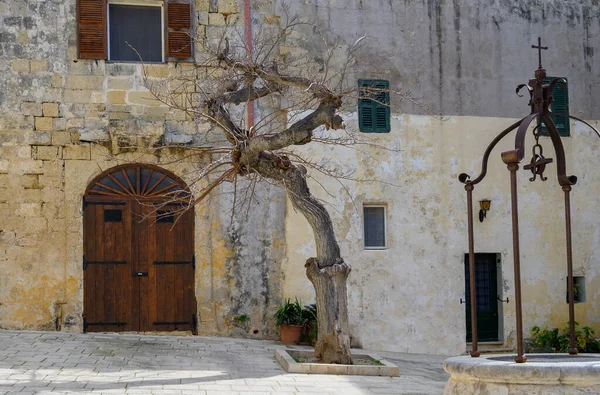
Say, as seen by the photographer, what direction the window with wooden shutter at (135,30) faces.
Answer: facing the viewer

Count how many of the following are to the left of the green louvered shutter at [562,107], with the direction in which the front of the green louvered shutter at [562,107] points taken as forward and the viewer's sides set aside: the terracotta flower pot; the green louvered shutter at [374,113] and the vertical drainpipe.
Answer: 0

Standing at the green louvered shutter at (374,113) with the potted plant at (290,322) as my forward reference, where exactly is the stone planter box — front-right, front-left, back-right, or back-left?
front-left

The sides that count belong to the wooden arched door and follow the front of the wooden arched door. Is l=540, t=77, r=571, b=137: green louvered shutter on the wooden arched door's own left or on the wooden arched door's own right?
on the wooden arched door's own left

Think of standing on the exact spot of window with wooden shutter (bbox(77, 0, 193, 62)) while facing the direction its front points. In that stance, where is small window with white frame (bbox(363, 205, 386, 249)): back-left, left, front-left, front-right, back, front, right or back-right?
left

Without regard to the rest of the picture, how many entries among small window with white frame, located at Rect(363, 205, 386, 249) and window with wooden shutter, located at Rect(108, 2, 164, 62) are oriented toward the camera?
2

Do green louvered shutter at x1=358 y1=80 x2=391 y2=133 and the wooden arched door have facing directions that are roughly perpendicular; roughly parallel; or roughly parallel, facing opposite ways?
roughly parallel

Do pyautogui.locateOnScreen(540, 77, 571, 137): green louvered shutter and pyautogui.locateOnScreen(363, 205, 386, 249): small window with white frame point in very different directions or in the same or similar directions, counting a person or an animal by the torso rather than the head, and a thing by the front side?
same or similar directions

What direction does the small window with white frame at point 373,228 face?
toward the camera

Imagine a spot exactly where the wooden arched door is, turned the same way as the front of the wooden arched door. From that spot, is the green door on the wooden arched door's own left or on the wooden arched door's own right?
on the wooden arched door's own left

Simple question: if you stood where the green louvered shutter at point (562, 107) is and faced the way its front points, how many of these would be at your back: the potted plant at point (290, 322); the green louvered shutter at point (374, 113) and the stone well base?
0

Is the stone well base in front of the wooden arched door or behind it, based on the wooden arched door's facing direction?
in front

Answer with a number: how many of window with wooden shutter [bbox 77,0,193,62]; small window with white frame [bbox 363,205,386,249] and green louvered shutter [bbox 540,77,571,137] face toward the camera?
3

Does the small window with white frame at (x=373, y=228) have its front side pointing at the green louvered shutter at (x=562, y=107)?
no

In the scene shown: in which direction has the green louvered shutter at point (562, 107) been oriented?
toward the camera

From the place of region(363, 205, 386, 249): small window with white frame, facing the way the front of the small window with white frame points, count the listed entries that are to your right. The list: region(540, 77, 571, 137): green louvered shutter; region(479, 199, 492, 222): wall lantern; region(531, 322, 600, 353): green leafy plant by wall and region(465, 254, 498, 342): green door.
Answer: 0

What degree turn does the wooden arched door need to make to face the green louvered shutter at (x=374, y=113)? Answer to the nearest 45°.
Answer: approximately 90° to its left
